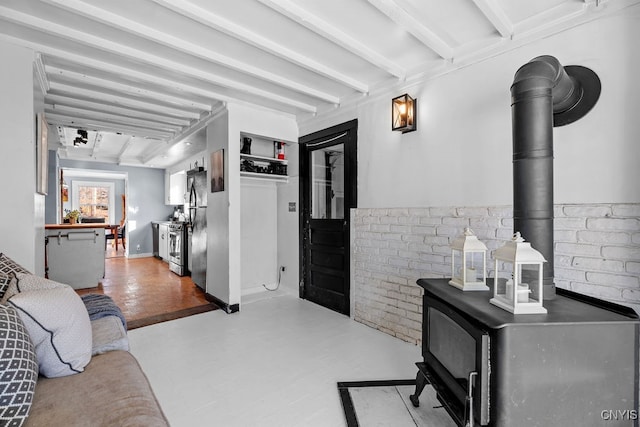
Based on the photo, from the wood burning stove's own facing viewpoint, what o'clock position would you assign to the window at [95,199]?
The window is roughly at 2 o'clock from the wood burning stove.

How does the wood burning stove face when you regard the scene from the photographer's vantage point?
facing the viewer and to the left of the viewer

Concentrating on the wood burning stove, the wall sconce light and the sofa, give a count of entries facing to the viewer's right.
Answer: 1

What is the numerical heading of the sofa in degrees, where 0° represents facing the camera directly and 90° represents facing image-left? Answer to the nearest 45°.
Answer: approximately 270°

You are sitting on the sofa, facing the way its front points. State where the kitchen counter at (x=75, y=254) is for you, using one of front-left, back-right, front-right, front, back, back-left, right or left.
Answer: left

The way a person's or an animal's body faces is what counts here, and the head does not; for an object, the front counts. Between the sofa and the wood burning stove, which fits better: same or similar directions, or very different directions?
very different directions

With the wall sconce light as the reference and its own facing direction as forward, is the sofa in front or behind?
in front

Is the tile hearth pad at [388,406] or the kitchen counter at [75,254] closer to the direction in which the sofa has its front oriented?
the tile hearth pad

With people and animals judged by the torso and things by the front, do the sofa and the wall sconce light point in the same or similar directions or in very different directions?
very different directions

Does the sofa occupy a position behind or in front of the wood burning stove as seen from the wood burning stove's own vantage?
in front

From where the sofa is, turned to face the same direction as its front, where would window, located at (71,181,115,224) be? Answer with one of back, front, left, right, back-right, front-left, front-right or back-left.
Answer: left

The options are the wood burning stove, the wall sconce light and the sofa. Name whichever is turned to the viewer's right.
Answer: the sofa

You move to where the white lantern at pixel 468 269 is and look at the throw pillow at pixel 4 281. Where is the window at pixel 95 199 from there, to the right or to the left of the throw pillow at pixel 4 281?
right

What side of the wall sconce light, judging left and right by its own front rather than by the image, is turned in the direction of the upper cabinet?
right

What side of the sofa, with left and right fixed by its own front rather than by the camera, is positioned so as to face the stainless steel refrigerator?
left
